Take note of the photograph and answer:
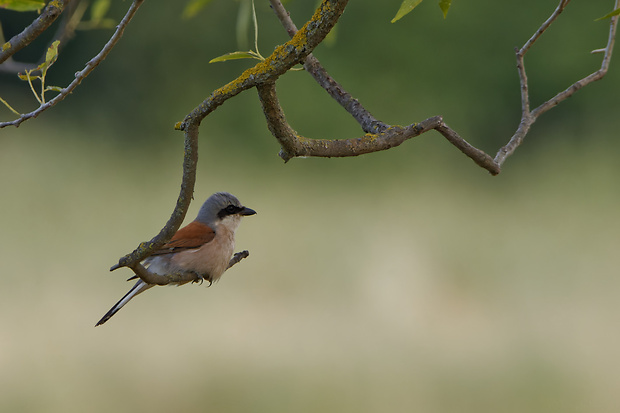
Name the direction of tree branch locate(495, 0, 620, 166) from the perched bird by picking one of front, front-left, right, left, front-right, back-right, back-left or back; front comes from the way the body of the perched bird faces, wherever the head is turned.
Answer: front-right

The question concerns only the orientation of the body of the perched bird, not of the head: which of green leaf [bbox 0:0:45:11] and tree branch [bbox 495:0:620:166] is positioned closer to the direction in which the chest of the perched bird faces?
the tree branch

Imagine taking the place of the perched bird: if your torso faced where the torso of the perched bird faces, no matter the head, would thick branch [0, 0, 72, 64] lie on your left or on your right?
on your right

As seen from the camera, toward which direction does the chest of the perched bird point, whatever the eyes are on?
to the viewer's right

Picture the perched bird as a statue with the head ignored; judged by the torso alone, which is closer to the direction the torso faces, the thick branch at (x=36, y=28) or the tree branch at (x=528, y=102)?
the tree branch
